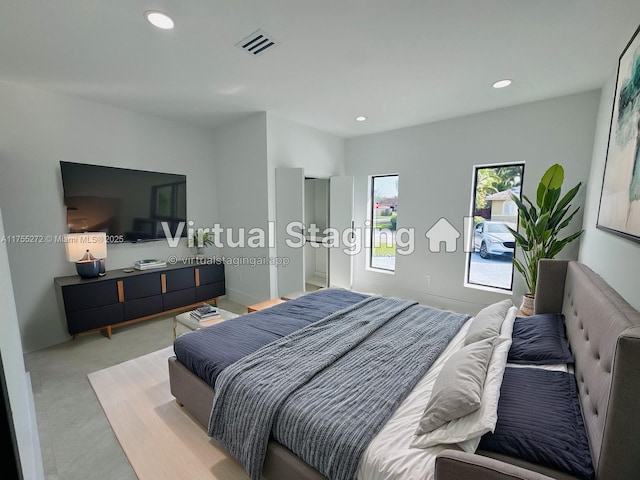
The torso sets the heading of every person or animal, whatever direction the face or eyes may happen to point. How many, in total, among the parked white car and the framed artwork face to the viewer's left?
1

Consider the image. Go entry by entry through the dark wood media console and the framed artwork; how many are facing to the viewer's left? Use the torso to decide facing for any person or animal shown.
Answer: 1

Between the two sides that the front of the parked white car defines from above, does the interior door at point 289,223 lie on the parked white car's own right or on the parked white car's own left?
on the parked white car's own right

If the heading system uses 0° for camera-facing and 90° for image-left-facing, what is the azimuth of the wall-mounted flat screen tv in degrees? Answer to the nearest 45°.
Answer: approximately 315°

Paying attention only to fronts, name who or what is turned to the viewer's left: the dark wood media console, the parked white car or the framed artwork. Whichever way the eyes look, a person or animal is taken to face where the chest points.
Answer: the framed artwork

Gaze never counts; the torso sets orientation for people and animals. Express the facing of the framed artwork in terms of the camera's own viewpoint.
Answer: facing to the left of the viewer
